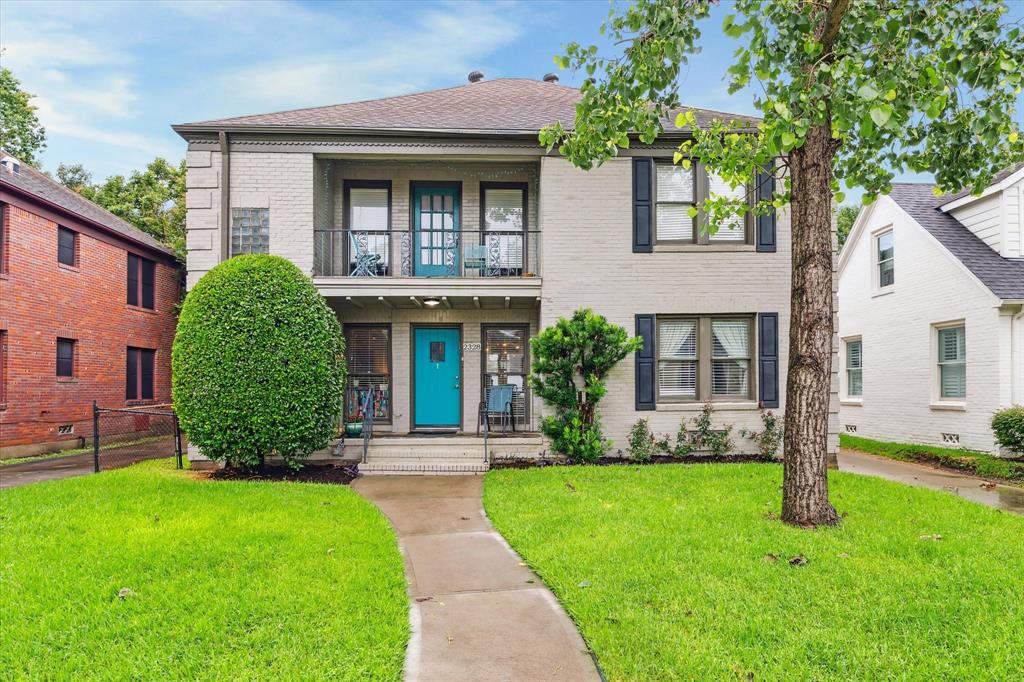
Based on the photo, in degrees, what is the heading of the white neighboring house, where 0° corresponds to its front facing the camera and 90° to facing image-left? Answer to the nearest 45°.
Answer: approximately 315°

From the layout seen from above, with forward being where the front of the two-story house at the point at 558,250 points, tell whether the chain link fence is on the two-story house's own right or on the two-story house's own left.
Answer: on the two-story house's own right

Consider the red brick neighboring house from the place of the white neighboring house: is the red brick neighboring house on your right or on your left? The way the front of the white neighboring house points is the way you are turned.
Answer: on your right

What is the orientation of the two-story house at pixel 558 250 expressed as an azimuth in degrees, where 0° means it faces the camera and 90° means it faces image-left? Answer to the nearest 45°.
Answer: approximately 0°

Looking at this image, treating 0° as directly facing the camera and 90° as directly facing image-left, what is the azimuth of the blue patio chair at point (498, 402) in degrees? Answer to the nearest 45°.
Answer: approximately 45°

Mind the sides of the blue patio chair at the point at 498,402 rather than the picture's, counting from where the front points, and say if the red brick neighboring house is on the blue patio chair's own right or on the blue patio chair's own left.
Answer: on the blue patio chair's own right
